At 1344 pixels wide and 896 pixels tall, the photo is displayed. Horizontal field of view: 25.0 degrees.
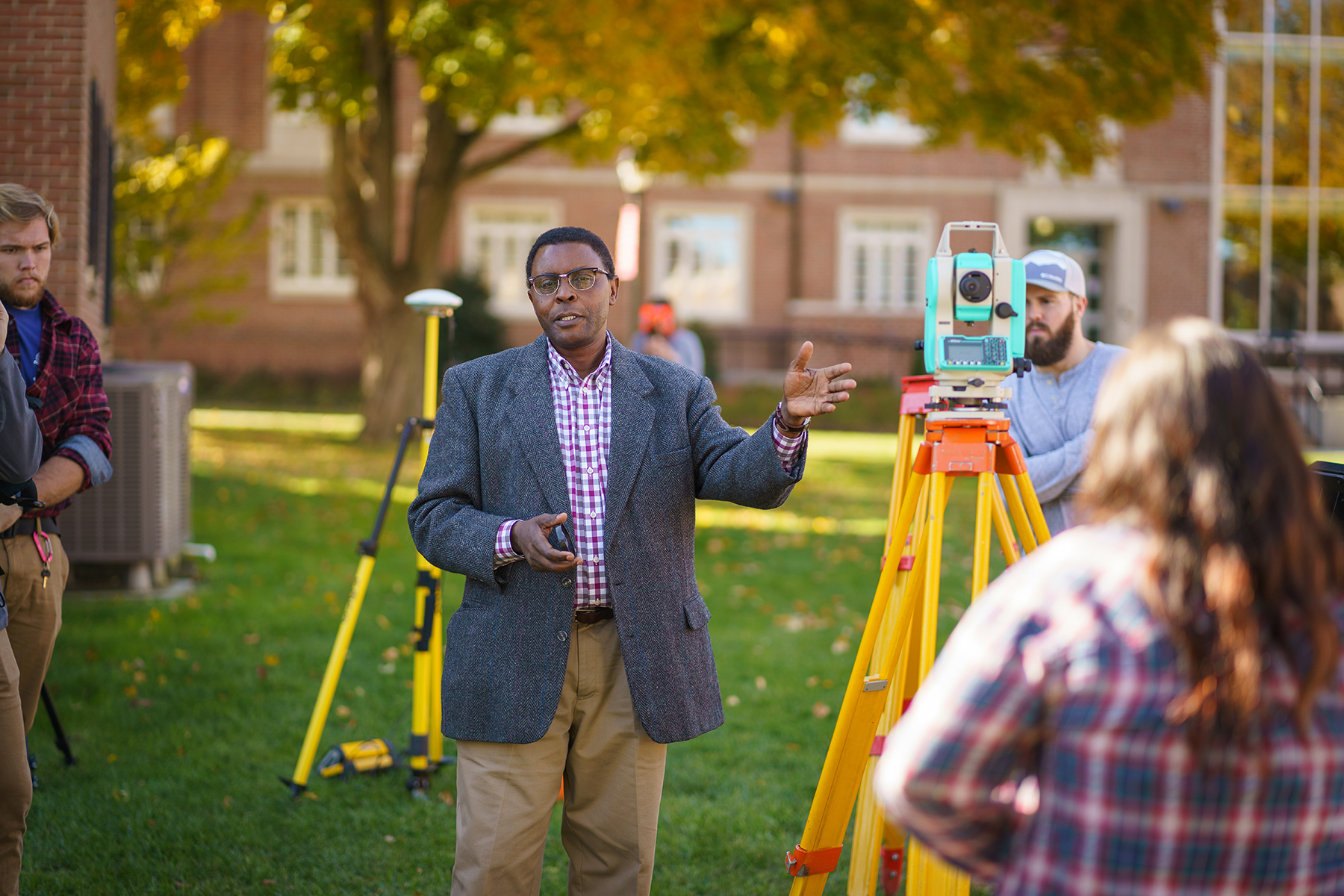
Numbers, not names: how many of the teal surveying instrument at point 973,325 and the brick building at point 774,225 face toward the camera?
2

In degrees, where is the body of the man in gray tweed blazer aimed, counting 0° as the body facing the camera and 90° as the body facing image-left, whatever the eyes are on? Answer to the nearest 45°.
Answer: approximately 0°

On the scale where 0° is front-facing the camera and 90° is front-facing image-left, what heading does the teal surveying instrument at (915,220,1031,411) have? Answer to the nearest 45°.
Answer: approximately 0°

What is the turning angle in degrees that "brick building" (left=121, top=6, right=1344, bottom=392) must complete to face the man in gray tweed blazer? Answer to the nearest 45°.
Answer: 0° — it already faces them

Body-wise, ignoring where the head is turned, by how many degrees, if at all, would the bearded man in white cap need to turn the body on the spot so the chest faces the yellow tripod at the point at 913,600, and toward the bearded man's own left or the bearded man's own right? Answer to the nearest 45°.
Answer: approximately 45° to the bearded man's own left
